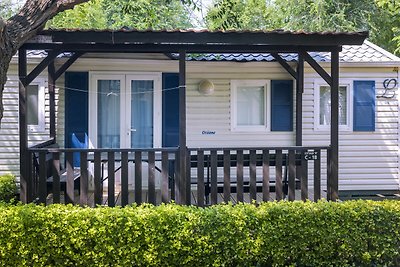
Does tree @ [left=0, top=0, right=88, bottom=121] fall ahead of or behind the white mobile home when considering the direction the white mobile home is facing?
ahead

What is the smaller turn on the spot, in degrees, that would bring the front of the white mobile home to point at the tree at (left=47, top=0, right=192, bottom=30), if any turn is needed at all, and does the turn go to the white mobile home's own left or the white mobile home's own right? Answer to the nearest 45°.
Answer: approximately 180°

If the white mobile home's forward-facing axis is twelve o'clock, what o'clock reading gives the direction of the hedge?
The hedge is roughly at 12 o'clock from the white mobile home.

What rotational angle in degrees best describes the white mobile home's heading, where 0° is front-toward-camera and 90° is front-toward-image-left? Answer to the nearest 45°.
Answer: approximately 0°

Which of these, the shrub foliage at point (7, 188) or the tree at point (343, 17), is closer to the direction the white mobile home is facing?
the shrub foliage

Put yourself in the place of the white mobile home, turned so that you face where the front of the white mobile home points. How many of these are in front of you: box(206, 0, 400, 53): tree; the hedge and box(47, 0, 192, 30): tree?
1

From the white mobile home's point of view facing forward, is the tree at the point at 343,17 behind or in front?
behind

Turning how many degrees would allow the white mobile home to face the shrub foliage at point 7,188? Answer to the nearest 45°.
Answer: approximately 90° to its right
